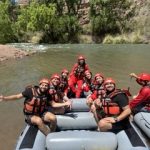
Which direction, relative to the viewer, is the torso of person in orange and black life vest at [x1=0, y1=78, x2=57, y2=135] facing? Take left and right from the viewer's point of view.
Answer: facing the viewer and to the right of the viewer

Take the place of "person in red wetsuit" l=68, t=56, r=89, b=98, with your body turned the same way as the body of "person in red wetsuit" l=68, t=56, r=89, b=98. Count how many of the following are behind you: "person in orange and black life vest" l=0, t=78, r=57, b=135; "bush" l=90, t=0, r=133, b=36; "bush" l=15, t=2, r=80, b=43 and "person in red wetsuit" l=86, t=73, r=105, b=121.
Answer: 2

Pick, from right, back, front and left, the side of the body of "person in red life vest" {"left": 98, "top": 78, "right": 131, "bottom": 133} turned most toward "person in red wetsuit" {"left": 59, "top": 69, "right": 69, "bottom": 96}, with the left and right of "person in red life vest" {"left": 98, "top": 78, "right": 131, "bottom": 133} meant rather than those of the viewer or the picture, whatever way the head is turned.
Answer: right

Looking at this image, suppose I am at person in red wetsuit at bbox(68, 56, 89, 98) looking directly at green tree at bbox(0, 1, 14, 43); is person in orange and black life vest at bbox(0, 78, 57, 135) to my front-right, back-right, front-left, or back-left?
back-left

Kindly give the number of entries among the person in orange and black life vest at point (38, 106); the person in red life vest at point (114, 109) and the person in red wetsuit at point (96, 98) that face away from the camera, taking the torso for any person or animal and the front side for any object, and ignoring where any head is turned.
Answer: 0

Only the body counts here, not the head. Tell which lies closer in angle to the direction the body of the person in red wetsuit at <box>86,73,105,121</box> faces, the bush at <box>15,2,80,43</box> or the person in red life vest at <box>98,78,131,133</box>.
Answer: the person in red life vest

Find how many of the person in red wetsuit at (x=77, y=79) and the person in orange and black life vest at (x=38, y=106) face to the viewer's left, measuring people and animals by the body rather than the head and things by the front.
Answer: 0

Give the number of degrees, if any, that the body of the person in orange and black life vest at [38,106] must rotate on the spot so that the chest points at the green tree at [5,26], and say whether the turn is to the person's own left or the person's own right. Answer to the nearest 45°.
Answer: approximately 135° to the person's own left

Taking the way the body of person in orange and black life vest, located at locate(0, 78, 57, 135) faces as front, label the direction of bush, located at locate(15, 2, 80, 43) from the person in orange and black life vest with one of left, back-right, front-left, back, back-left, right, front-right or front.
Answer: back-left

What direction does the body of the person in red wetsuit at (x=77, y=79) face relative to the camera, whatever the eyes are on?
toward the camera

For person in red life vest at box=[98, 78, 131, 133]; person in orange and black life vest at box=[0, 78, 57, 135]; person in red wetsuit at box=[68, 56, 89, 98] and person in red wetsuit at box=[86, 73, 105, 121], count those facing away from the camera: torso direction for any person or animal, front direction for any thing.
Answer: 0

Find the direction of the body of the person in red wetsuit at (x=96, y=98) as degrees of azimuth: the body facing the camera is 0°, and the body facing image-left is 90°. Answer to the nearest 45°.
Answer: approximately 45°

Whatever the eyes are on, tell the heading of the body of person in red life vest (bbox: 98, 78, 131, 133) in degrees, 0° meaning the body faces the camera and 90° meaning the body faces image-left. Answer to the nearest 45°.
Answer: approximately 45°

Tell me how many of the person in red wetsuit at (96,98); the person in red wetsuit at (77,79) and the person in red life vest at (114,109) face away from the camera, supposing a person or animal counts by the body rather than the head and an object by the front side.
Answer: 0

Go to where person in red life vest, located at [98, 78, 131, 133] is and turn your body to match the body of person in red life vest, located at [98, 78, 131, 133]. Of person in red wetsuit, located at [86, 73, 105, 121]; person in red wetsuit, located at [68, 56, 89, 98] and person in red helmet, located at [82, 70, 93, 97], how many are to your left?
0

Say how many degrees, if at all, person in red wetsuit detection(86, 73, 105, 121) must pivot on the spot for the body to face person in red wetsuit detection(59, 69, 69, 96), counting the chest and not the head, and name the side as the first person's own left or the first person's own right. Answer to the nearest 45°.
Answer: approximately 90° to the first person's own right
